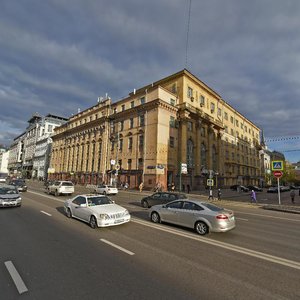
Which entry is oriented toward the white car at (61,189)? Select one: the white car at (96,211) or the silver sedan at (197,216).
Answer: the silver sedan

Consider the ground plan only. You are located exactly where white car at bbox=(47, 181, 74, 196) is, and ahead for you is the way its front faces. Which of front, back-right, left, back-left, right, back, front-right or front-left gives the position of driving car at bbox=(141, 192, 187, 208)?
back

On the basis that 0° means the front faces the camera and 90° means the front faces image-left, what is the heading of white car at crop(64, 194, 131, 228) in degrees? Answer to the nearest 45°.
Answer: approximately 315°

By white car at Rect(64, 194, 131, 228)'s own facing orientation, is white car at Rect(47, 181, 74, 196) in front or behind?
behind

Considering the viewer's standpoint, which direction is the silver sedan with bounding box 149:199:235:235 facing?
facing away from the viewer and to the left of the viewer

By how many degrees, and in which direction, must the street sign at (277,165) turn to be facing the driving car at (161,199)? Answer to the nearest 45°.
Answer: approximately 45° to its right
